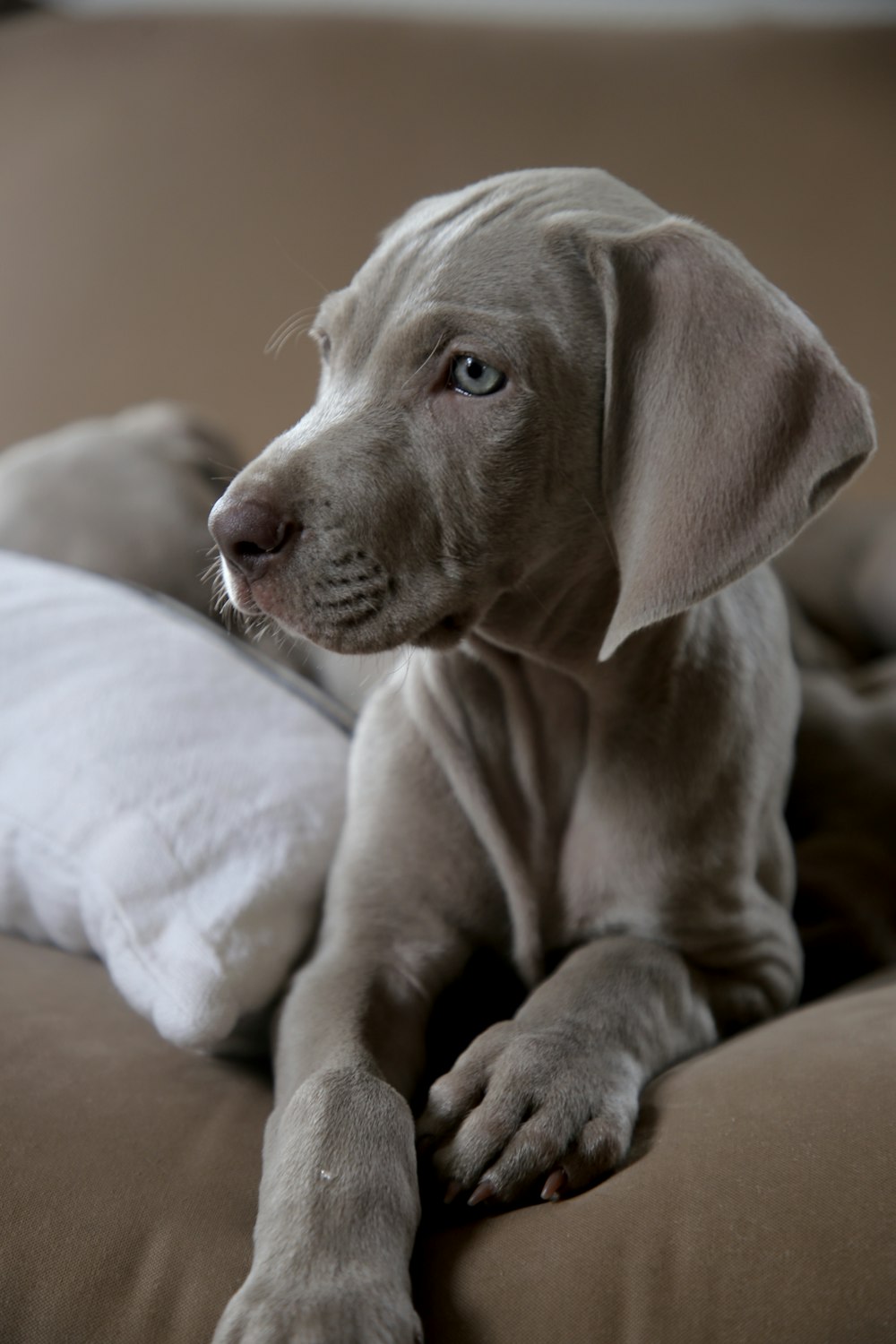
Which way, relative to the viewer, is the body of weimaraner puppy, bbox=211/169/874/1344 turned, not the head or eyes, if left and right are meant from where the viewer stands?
facing the viewer and to the left of the viewer

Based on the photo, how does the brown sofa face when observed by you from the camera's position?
facing the viewer
